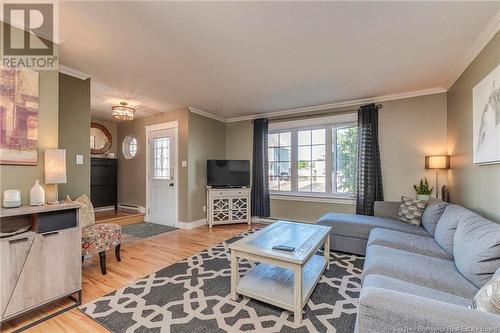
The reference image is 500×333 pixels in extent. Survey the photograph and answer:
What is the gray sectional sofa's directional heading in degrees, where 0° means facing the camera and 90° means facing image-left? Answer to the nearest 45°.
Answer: approximately 90°

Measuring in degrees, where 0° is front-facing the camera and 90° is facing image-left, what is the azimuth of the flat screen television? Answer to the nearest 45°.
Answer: approximately 0°

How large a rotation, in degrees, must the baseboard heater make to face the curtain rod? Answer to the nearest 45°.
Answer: approximately 90° to its left

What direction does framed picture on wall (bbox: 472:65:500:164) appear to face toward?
to the viewer's left

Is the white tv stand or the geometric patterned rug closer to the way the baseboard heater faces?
the geometric patterned rug

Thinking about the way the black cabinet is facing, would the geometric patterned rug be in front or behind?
in front

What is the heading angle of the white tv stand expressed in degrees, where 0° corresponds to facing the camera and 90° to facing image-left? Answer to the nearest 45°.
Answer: approximately 0°

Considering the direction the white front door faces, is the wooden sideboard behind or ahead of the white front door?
ahead

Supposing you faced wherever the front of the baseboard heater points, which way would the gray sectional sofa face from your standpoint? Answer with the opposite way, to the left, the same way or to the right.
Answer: to the right

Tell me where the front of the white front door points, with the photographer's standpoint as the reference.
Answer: facing the viewer and to the left of the viewer

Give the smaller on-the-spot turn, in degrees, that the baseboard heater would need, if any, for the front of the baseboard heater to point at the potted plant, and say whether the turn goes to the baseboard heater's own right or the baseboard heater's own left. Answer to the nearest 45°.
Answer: approximately 90° to the baseboard heater's own left

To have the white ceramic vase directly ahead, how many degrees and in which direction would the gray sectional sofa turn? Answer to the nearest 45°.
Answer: approximately 45° to its left

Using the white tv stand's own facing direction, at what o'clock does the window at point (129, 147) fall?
The window is roughly at 4 o'clock from the white tv stand.
